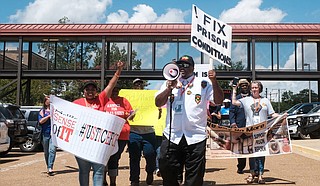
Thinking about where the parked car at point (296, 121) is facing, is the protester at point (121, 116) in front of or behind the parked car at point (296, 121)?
in front

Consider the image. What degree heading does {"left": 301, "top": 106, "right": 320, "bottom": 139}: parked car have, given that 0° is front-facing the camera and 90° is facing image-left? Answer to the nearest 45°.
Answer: approximately 45°

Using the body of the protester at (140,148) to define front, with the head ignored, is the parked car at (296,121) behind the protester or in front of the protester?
behind

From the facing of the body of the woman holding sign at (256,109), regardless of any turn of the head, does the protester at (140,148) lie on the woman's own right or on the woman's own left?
on the woman's own right

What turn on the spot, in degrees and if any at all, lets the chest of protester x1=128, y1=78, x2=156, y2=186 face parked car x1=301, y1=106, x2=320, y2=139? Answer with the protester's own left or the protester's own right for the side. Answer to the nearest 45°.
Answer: approximately 135° to the protester's own left

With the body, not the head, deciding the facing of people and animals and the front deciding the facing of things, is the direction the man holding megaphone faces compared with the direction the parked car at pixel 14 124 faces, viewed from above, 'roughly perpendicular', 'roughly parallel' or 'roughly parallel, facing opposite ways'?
roughly perpendicular

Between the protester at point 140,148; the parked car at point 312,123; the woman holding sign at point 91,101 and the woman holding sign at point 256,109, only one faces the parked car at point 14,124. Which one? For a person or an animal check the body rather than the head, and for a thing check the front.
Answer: the parked car at point 312,123

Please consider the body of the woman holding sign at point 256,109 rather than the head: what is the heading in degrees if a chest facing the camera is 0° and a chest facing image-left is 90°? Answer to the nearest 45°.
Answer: approximately 0°
